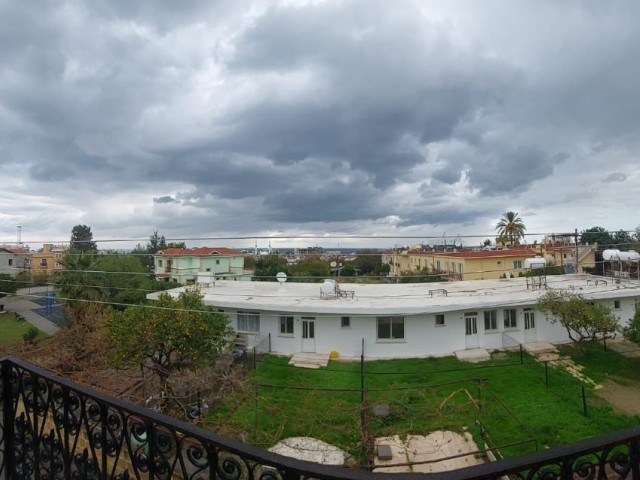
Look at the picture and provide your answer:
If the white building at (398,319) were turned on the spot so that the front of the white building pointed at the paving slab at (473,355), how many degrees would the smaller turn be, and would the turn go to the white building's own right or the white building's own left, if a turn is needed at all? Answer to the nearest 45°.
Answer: approximately 90° to the white building's own left

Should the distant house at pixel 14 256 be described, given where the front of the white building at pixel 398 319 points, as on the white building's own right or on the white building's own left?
on the white building's own right

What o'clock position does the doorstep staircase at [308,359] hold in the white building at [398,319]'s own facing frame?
The doorstep staircase is roughly at 2 o'clock from the white building.

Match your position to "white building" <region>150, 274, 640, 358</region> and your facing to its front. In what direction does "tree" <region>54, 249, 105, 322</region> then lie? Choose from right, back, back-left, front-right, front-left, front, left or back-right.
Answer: right

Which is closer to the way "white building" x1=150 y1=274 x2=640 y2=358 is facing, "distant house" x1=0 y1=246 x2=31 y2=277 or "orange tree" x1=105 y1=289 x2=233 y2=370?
the orange tree

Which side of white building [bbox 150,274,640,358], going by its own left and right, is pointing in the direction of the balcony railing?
front

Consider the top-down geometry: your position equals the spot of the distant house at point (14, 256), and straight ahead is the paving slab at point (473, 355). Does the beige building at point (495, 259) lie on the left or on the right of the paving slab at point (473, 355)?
left

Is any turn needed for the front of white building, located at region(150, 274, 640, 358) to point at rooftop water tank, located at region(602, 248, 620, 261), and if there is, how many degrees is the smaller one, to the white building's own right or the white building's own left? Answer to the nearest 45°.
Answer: approximately 135° to the white building's own left

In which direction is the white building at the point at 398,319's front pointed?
toward the camera

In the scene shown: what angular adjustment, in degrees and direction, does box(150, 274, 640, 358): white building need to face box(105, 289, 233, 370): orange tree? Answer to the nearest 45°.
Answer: approximately 45° to its right

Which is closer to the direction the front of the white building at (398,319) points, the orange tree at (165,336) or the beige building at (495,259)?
the orange tree
